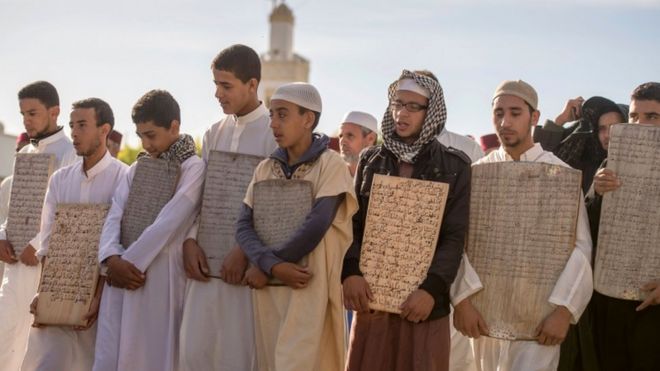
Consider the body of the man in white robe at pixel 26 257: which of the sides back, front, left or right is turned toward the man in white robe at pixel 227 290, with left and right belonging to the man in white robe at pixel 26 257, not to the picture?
left

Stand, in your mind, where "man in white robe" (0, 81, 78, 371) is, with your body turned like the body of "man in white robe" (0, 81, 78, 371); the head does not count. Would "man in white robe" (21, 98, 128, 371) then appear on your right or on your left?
on your left

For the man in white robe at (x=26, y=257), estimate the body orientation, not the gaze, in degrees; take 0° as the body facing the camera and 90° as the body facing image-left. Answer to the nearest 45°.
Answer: approximately 45°

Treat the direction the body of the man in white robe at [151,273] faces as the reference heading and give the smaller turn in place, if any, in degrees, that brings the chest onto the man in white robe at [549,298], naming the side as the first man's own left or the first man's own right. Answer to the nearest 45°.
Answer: approximately 90° to the first man's own left

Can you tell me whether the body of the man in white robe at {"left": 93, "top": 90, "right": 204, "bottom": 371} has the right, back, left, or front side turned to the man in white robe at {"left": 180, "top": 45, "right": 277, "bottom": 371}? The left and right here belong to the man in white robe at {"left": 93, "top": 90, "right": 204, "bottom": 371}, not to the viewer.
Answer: left

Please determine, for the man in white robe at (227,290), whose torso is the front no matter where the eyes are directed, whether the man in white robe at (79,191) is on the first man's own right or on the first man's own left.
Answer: on the first man's own right

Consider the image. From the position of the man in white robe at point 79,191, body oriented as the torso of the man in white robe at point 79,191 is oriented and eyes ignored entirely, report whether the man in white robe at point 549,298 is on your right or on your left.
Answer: on your left

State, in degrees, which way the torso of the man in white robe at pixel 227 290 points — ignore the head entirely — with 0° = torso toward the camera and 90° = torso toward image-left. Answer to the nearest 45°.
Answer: approximately 45°
